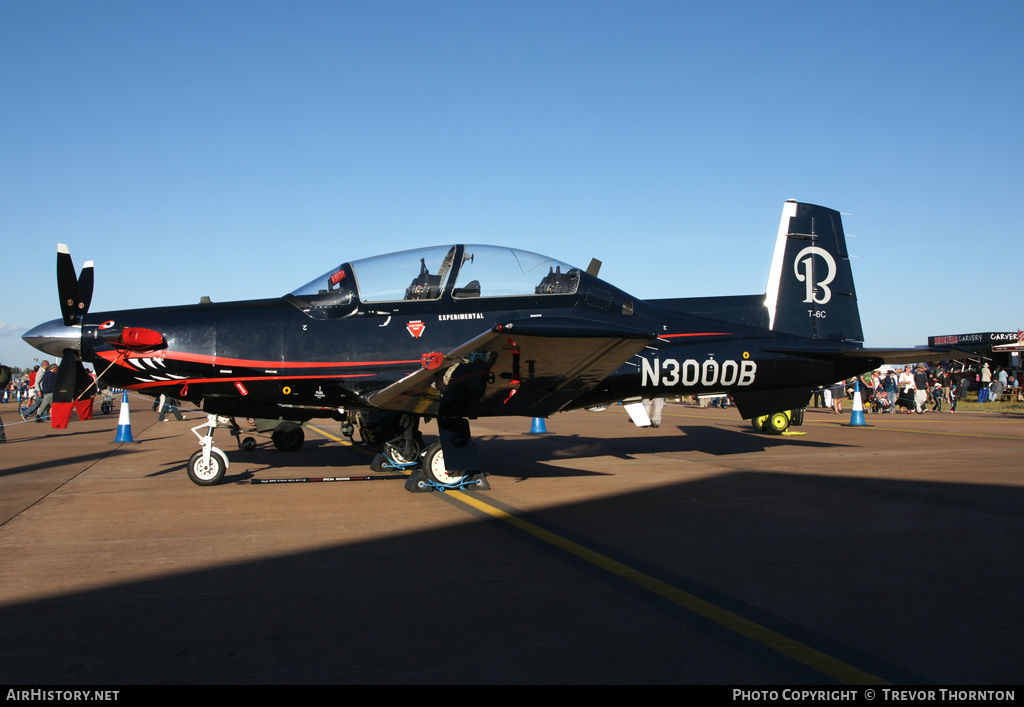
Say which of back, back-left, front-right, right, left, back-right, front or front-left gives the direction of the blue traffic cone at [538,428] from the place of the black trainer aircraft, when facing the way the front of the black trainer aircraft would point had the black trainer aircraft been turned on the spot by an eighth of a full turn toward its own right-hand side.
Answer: front-right

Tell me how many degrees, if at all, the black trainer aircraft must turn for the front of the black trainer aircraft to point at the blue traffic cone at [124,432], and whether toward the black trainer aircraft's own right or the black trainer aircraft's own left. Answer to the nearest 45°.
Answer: approximately 45° to the black trainer aircraft's own right

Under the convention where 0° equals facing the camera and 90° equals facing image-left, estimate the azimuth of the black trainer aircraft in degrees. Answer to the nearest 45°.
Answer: approximately 90°
